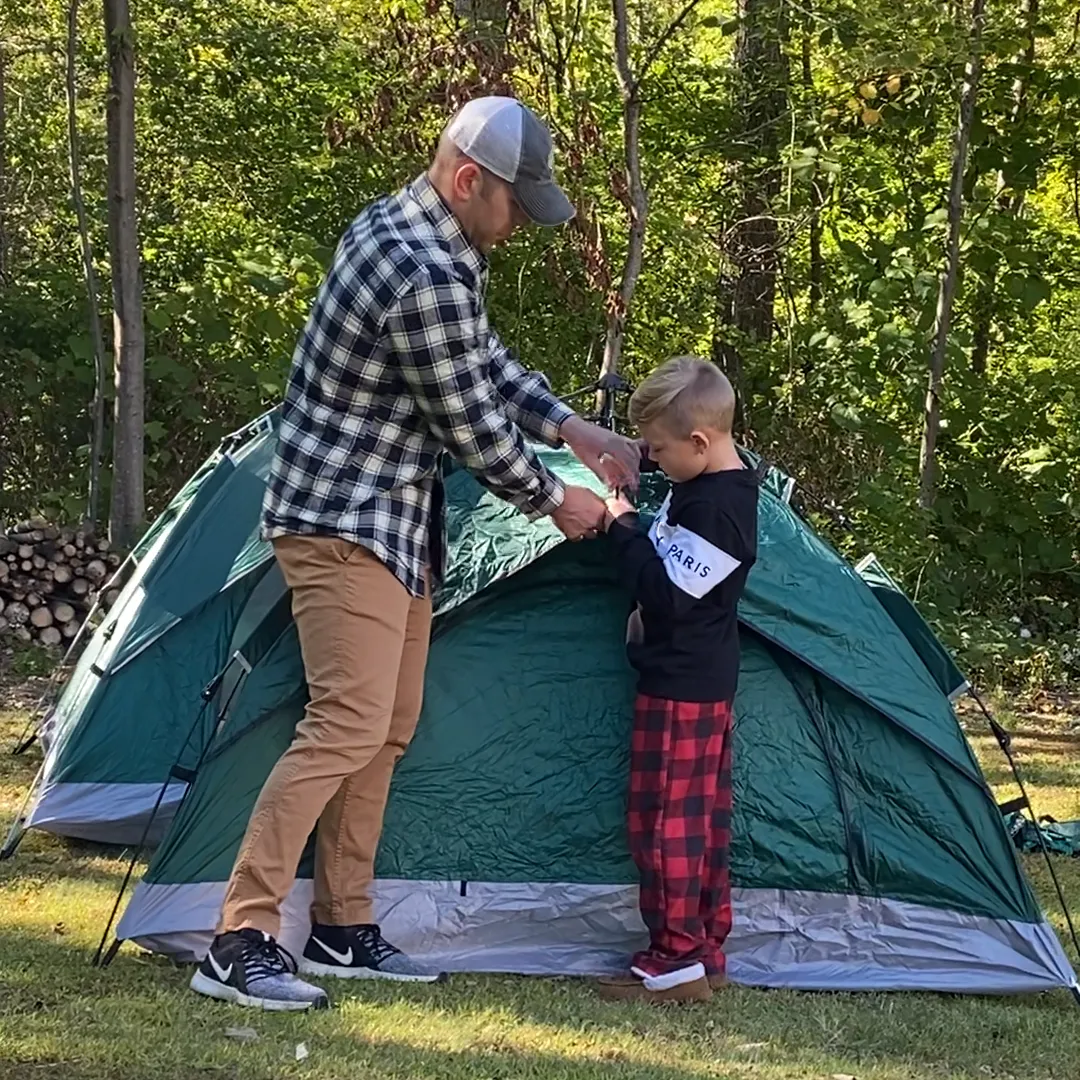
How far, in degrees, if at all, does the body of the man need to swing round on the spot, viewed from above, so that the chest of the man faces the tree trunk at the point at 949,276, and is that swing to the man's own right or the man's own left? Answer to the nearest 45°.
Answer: approximately 45° to the man's own left

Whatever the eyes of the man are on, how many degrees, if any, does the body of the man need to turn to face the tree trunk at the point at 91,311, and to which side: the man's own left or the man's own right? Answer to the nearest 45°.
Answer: approximately 90° to the man's own left

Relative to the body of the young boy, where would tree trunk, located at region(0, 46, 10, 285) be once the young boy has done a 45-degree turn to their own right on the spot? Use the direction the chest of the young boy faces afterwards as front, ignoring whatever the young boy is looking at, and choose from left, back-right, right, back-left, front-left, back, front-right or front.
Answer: front

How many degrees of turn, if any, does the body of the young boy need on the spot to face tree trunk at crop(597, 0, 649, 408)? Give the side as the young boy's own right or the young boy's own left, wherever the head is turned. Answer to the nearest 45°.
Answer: approximately 90° to the young boy's own right

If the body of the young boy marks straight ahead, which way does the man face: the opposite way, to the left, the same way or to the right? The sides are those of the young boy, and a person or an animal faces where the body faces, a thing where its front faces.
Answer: the opposite way

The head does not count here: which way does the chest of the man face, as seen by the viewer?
to the viewer's right

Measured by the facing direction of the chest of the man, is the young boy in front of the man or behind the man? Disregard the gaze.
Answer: in front

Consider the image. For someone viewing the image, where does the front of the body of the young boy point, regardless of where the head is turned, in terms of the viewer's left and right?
facing to the left of the viewer

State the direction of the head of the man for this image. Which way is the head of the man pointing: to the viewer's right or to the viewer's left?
to the viewer's right

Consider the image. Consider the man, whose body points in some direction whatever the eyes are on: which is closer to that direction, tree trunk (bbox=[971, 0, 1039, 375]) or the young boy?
the young boy

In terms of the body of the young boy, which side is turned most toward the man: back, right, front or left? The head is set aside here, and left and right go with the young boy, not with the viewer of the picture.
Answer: front

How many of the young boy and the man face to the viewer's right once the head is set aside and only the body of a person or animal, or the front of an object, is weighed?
1

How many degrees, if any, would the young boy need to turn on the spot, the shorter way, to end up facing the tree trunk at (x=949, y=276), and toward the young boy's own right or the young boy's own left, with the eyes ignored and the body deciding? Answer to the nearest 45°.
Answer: approximately 90° to the young boy's own right

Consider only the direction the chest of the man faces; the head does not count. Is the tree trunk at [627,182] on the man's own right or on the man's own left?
on the man's own left

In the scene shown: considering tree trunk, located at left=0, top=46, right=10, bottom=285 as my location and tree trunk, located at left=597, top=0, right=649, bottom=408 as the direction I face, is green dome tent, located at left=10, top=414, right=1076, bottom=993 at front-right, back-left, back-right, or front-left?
front-right
